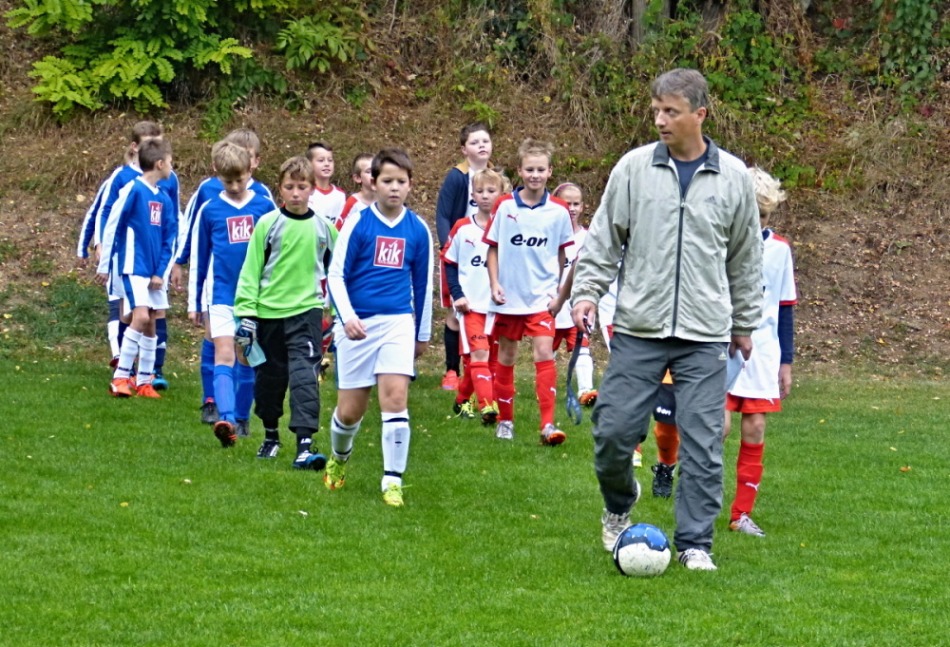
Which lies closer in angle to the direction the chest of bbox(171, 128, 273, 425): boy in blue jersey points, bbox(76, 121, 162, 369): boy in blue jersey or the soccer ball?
the soccer ball

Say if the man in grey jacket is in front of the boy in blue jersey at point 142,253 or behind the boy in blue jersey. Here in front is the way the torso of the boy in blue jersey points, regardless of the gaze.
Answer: in front

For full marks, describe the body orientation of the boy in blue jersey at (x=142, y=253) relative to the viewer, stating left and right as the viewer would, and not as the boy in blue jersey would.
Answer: facing the viewer and to the right of the viewer

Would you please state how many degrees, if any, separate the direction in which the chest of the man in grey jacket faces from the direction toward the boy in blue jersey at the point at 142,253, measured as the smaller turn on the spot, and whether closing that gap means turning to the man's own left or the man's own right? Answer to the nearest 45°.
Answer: approximately 135° to the man's own right

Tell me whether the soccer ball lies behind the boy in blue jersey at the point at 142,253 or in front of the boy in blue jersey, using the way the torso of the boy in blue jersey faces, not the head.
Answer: in front

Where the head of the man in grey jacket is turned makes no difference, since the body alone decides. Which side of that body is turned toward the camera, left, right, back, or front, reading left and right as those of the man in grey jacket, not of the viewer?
front

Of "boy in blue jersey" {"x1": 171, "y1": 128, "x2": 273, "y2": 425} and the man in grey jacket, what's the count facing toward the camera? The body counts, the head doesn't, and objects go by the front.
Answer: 2

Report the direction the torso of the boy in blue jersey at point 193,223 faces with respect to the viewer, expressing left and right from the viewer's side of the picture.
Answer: facing the viewer
